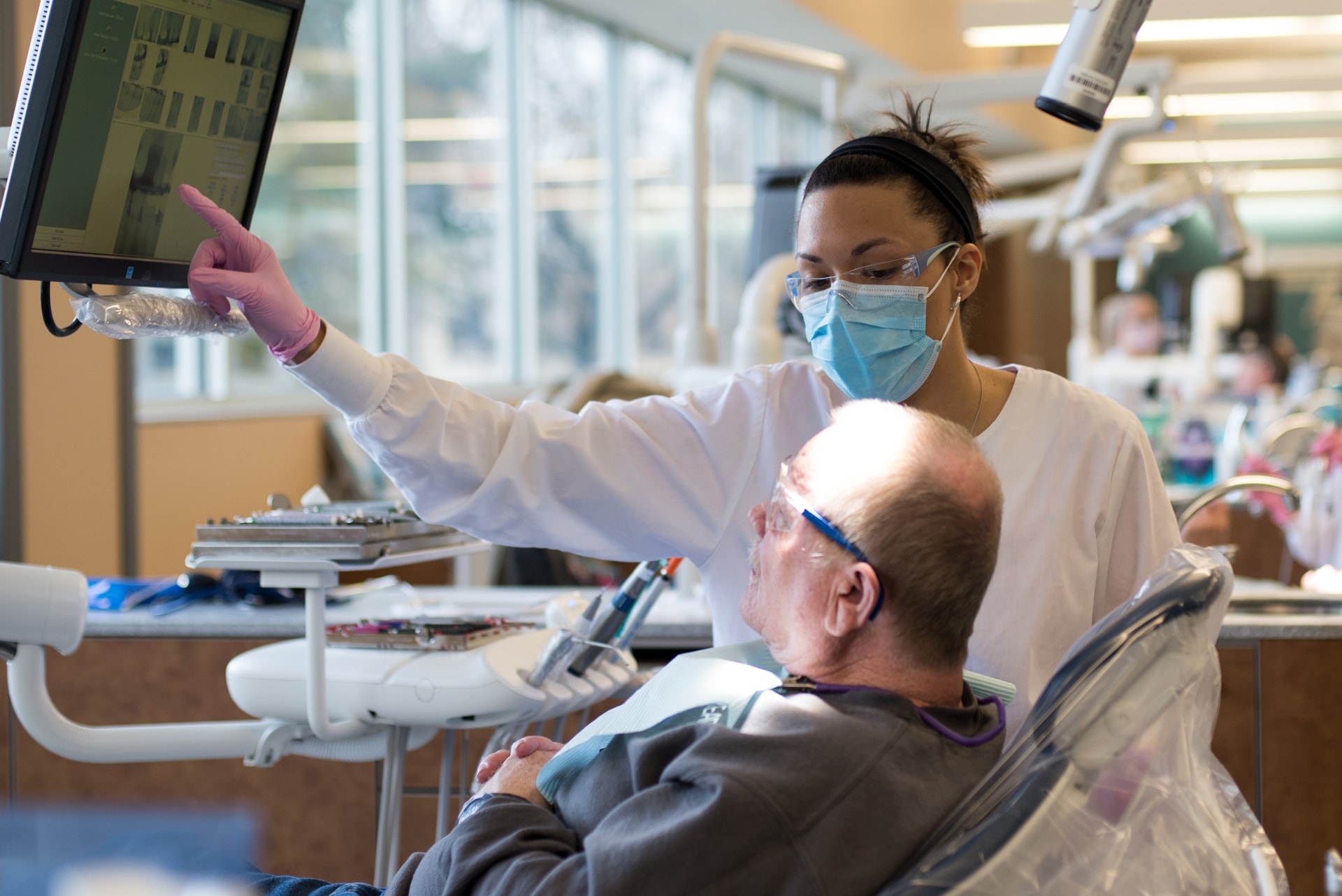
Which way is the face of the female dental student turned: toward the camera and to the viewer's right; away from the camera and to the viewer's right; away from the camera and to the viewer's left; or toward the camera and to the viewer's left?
toward the camera and to the viewer's left

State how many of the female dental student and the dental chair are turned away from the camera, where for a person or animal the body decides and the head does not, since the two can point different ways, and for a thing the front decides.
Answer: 0

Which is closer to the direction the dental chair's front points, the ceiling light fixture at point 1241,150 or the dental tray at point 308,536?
the dental tray

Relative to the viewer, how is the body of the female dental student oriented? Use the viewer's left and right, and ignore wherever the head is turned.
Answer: facing the viewer and to the left of the viewer

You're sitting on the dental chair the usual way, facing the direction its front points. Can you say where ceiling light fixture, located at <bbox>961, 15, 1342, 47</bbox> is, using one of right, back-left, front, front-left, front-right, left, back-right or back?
right

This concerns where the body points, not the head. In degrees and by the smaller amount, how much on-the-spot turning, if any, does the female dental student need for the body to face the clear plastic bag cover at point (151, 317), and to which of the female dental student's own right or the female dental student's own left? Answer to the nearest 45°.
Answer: approximately 45° to the female dental student's own right

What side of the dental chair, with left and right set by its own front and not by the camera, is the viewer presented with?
left
